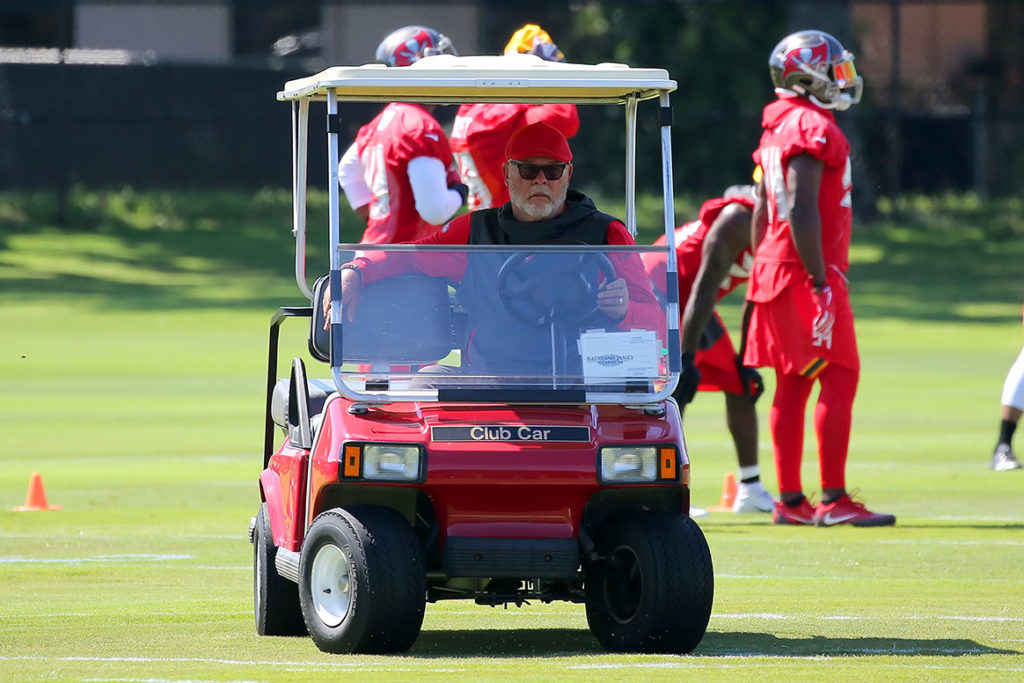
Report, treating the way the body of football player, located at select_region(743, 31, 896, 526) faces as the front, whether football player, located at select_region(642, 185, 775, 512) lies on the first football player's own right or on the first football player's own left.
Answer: on the first football player's own left

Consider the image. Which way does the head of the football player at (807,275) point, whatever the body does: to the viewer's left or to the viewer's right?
to the viewer's right

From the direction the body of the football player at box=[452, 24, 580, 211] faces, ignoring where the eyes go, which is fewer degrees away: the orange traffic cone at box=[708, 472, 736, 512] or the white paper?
the orange traffic cone

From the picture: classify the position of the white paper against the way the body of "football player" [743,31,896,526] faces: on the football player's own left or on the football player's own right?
on the football player's own right

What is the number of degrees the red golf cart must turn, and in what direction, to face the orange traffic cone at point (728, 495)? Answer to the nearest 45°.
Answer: approximately 180°
